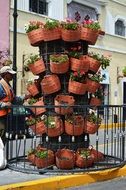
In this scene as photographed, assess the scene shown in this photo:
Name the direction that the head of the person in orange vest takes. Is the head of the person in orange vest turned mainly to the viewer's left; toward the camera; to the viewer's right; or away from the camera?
to the viewer's right

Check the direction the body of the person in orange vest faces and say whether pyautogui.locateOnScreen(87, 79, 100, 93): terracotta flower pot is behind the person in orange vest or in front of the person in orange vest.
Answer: in front

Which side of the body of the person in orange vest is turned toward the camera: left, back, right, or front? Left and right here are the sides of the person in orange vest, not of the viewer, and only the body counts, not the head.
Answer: right

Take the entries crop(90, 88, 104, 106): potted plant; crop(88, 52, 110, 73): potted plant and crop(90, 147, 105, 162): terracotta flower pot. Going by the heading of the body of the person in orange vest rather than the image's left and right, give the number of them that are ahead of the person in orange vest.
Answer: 3

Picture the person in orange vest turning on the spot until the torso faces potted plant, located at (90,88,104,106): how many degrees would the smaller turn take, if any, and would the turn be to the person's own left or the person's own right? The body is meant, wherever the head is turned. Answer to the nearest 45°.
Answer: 0° — they already face it

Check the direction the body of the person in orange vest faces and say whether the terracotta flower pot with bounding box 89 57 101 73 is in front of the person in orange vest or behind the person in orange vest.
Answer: in front

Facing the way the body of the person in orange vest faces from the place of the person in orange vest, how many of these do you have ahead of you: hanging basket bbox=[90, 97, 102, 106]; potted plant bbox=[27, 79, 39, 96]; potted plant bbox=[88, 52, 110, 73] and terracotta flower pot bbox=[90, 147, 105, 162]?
4

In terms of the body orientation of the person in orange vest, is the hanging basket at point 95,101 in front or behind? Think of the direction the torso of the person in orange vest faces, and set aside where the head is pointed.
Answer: in front
